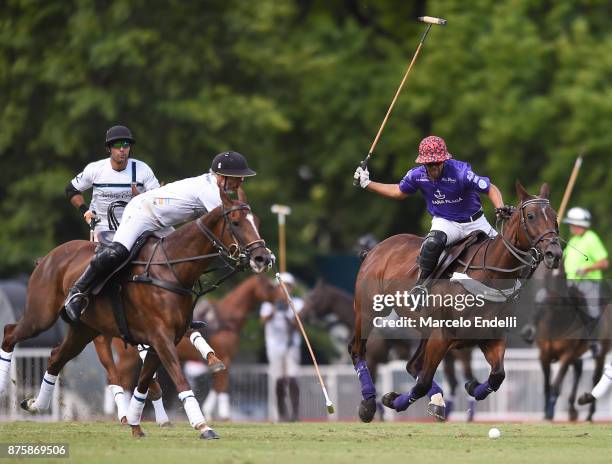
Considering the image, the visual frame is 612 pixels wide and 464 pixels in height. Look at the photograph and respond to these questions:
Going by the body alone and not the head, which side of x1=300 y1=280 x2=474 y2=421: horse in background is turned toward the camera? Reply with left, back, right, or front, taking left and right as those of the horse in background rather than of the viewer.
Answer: left

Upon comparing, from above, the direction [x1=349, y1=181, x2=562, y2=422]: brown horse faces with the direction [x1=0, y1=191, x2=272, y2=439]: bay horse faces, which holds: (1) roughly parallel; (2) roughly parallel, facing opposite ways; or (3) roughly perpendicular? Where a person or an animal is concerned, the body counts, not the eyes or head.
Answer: roughly parallel

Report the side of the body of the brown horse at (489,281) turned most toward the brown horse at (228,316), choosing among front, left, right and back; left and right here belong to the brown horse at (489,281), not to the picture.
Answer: back

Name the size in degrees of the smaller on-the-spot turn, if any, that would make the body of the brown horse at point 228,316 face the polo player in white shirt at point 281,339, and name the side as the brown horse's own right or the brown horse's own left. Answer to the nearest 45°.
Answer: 0° — it already faces them

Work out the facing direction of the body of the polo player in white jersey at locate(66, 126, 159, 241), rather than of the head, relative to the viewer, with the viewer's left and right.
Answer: facing the viewer

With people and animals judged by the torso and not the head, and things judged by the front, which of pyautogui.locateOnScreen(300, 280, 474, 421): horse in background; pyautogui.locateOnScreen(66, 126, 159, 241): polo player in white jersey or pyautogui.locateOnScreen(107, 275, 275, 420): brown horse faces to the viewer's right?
the brown horse

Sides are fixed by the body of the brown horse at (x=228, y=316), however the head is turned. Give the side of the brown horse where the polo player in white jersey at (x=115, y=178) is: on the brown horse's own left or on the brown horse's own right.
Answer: on the brown horse's own right

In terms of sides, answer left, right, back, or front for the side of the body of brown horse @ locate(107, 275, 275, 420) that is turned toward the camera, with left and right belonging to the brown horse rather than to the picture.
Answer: right

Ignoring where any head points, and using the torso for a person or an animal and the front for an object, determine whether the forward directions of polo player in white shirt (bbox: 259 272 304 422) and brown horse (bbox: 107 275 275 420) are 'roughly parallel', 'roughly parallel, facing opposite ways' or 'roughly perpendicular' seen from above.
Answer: roughly perpendicular

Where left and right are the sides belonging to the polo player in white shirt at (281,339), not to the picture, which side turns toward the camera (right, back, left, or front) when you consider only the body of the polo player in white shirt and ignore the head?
front

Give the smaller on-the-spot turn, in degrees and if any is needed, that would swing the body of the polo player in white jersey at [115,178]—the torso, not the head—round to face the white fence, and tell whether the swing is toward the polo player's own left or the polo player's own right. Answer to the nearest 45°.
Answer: approximately 135° to the polo player's own left

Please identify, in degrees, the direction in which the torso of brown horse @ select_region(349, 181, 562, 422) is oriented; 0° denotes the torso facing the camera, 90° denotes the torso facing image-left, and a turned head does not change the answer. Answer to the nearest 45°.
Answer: approximately 315°

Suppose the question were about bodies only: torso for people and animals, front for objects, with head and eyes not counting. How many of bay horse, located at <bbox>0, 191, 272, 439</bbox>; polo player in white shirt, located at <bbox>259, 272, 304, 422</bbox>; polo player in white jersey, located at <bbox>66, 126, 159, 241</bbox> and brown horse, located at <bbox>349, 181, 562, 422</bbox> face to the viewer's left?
0

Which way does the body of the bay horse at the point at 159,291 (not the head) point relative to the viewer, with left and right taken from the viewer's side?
facing the viewer and to the right of the viewer
